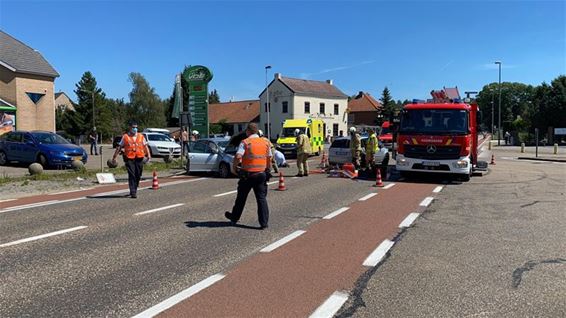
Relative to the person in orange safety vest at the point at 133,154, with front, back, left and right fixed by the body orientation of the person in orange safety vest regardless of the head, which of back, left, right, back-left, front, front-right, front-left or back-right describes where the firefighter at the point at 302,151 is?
back-left

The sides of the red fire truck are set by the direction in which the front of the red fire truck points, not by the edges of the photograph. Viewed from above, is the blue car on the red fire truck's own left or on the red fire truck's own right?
on the red fire truck's own right

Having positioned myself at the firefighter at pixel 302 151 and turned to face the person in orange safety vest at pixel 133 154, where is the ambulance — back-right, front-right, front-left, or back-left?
back-right

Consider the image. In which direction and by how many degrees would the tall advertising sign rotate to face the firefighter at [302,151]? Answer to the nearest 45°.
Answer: approximately 45° to its left

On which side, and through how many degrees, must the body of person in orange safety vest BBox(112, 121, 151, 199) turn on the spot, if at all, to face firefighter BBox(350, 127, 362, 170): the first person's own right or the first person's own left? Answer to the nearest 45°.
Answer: approximately 135° to the first person's own left
